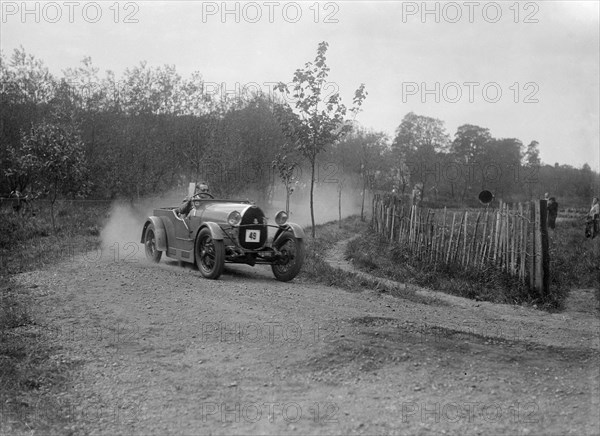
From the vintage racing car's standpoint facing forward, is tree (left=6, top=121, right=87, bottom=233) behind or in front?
behind

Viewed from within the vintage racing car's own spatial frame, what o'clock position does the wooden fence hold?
The wooden fence is roughly at 11 o'clock from the vintage racing car.

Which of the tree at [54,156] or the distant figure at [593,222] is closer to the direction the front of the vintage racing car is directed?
the distant figure

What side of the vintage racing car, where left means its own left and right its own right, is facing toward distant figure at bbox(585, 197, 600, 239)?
left

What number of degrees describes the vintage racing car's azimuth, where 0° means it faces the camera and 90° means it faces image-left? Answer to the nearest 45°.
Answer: approximately 315°

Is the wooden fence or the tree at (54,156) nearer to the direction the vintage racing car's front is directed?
the wooden fence

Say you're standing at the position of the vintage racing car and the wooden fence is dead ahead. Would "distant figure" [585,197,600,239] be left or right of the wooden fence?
left
